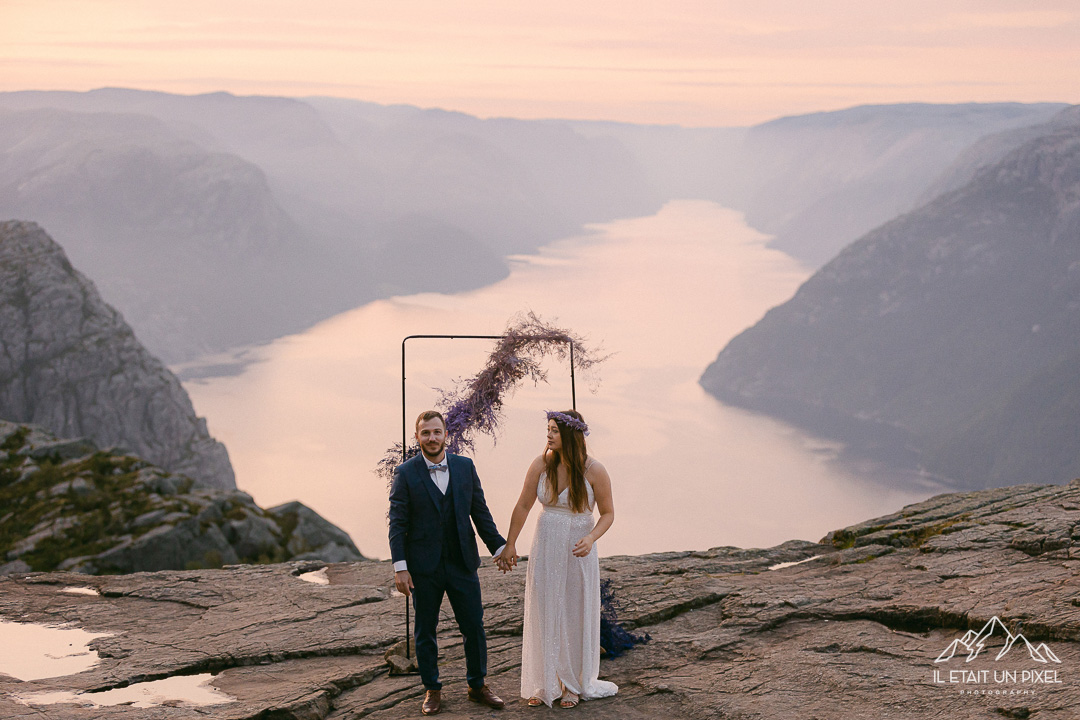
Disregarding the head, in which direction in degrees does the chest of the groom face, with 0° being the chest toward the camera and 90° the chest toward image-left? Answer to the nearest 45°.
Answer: approximately 0°

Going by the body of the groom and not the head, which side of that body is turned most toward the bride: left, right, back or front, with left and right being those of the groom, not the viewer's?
left
